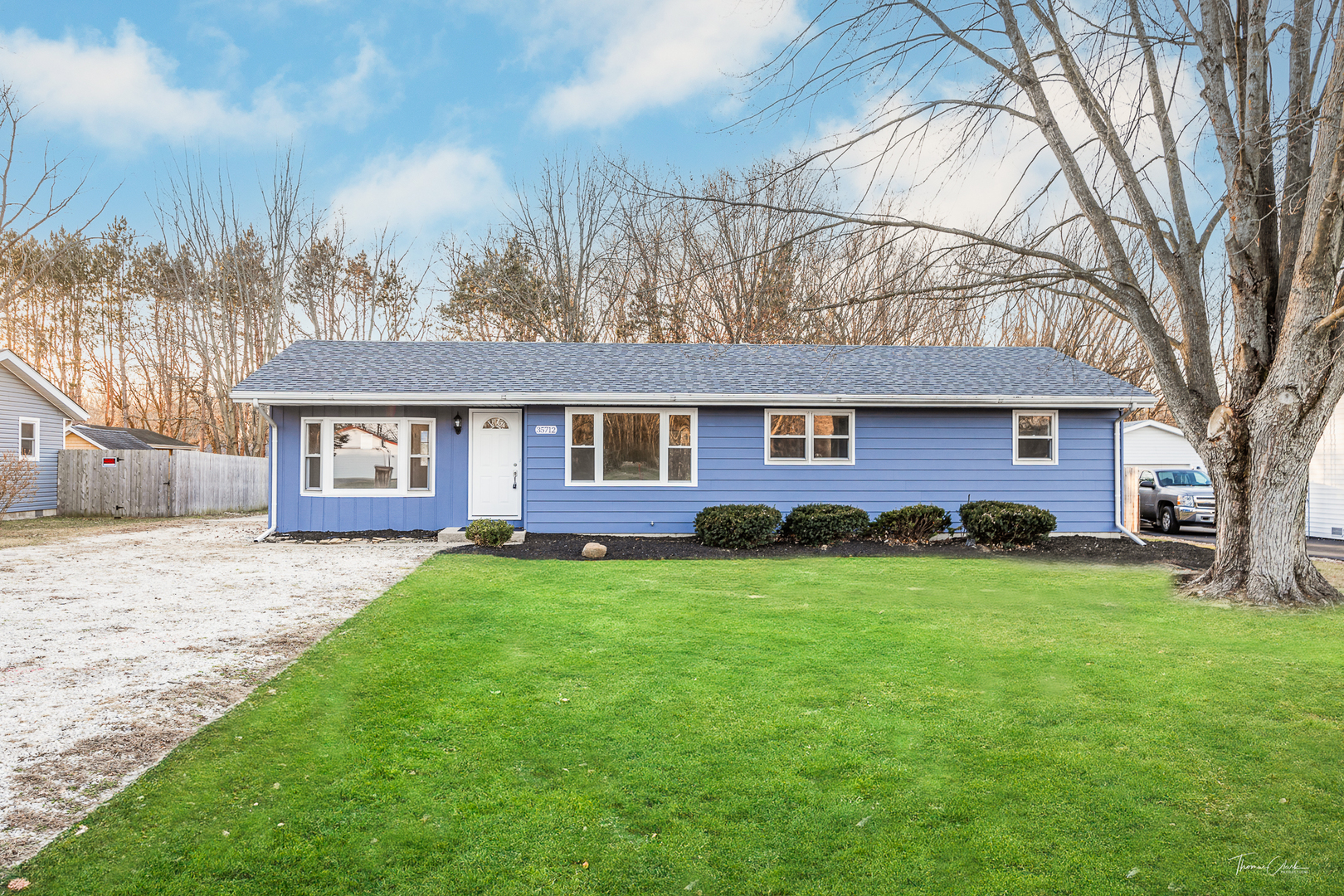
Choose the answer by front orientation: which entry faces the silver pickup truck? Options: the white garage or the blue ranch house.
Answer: the white garage

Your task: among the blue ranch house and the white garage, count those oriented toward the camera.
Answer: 2

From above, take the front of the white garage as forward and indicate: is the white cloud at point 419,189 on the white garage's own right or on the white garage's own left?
on the white garage's own right

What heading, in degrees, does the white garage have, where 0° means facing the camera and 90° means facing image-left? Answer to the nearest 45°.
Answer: approximately 0°

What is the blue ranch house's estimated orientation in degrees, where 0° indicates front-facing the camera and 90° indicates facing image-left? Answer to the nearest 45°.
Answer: approximately 0°

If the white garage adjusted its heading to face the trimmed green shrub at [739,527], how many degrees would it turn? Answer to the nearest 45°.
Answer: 0° — it already faces it
